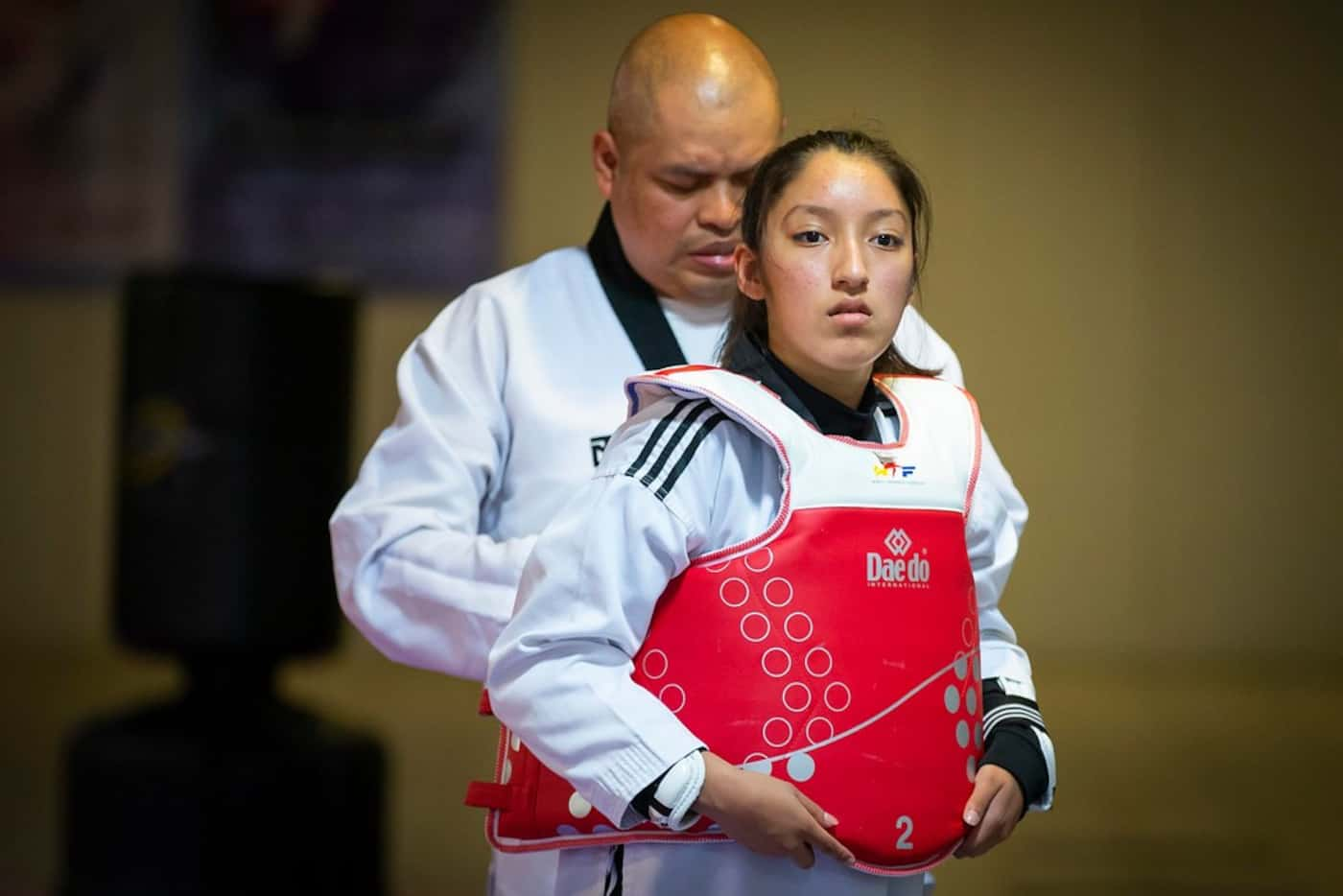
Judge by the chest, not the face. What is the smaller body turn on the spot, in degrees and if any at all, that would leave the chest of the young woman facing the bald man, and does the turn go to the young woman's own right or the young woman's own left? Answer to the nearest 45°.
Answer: approximately 180°

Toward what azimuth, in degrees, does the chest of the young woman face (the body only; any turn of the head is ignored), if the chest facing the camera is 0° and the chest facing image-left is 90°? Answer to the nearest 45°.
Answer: approximately 315°

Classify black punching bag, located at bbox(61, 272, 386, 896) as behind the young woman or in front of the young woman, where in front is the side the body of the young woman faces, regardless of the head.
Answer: behind

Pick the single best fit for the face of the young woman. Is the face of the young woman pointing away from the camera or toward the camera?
toward the camera
